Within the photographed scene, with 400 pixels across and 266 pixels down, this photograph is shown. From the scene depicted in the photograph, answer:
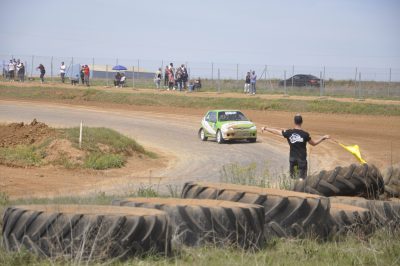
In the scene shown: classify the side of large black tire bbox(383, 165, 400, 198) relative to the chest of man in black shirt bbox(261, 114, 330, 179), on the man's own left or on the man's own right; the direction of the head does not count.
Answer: on the man's own right

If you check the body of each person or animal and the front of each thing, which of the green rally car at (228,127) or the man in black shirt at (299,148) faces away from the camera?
the man in black shirt

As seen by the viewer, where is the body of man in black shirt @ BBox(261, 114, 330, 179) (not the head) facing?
away from the camera

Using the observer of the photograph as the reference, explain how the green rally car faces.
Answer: facing the viewer and to the right of the viewer

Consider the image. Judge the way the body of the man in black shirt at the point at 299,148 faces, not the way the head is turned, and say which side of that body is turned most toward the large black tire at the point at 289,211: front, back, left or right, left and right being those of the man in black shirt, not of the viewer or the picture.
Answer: back

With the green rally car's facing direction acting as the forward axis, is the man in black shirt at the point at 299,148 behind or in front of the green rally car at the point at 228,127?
in front

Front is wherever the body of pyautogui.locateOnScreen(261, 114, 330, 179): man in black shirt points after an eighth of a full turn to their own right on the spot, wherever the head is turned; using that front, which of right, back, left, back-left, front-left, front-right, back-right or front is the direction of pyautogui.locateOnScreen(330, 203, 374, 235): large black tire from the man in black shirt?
back-right

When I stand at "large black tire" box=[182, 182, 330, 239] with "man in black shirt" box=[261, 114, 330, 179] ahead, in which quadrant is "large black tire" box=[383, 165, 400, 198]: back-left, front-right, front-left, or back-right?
front-right

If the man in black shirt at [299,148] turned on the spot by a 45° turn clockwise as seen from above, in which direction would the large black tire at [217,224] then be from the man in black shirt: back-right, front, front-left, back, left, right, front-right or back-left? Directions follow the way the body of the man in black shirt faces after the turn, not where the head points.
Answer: back-right

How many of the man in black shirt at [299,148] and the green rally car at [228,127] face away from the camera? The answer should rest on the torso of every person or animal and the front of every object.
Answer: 1

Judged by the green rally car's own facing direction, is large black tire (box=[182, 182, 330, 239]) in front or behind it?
in front

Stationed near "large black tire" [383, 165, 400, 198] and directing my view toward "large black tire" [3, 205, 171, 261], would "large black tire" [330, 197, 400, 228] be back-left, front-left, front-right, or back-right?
front-left
